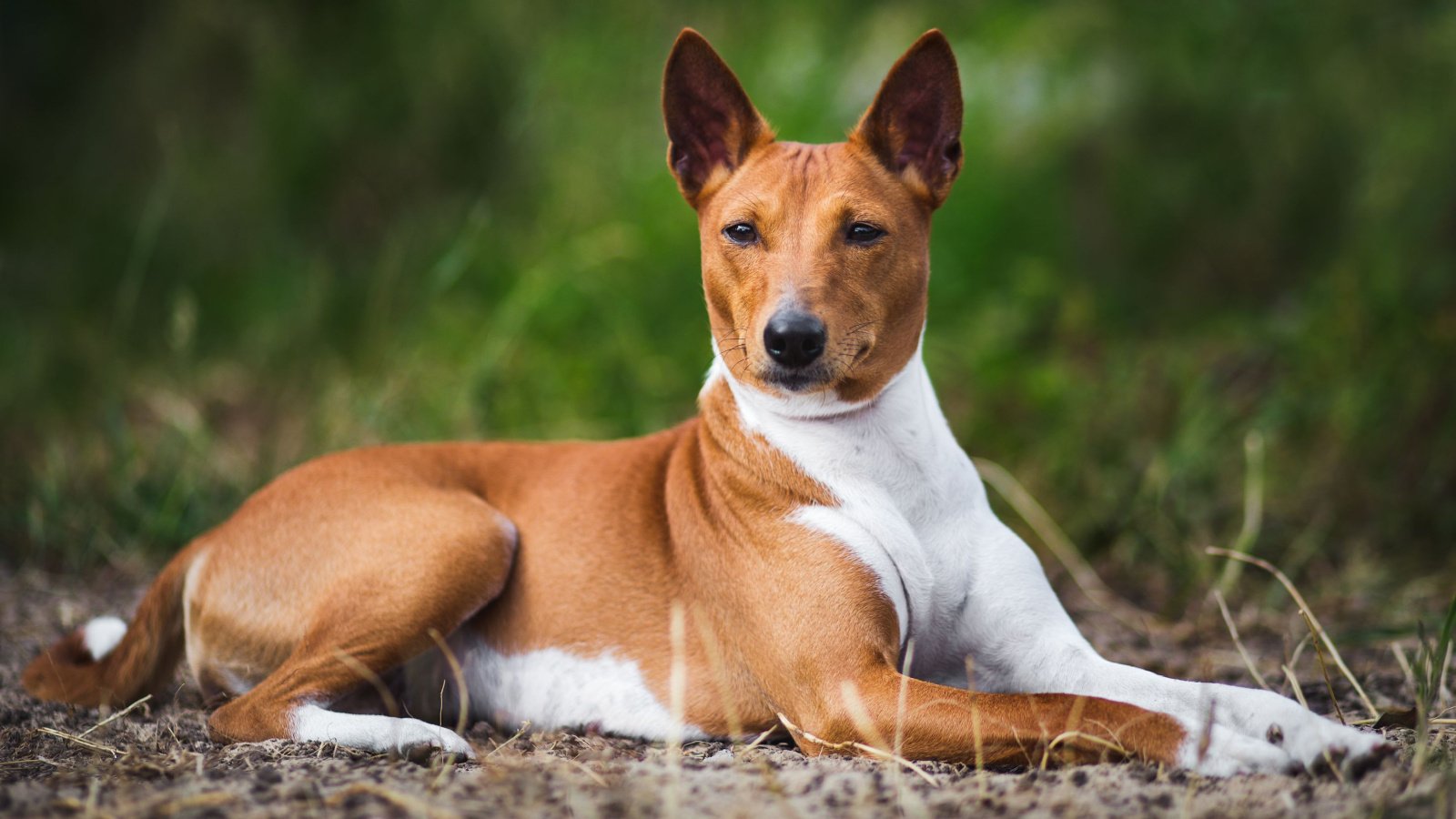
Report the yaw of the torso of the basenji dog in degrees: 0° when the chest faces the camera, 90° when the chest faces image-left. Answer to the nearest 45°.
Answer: approximately 270°

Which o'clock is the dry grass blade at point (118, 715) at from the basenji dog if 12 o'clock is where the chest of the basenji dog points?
The dry grass blade is roughly at 6 o'clock from the basenji dog.

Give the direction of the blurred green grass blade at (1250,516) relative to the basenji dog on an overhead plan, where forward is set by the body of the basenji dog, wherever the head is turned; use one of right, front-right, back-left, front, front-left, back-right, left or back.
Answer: front-left

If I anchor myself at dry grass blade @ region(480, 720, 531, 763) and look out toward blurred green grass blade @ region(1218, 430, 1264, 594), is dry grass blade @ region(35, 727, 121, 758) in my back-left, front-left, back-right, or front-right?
back-left

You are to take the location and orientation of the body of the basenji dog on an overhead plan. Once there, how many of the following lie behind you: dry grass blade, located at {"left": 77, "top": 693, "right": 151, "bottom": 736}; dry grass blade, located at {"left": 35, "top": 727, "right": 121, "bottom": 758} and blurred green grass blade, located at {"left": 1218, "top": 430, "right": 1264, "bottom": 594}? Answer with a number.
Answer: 2

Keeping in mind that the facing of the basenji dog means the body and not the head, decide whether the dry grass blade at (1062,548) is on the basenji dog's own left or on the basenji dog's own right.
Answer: on the basenji dog's own left

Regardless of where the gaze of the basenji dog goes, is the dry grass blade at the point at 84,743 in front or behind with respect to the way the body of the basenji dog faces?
behind
